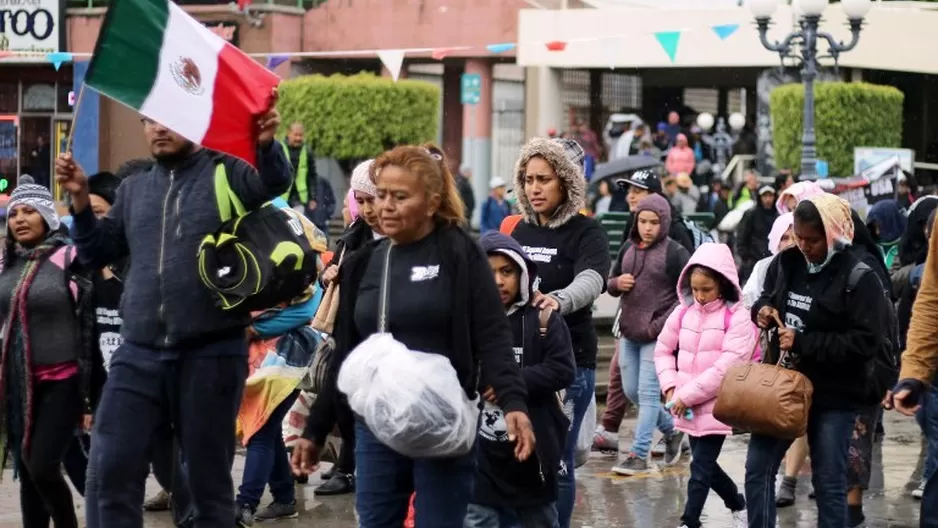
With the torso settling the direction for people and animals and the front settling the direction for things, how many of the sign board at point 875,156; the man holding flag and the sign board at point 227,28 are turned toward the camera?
3

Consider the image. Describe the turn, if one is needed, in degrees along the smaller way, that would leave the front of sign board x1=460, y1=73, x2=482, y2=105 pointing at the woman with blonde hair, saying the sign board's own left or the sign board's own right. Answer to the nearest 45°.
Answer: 0° — it already faces them

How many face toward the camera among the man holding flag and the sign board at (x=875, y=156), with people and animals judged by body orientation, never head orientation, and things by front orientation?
2

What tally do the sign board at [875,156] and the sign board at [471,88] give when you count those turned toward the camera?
2

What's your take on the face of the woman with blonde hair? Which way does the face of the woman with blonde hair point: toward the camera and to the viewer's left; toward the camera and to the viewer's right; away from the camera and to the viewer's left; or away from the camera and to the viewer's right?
toward the camera and to the viewer's left

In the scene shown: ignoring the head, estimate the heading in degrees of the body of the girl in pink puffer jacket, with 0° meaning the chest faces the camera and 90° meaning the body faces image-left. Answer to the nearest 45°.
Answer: approximately 45°

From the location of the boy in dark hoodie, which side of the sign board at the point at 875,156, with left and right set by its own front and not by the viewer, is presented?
front
